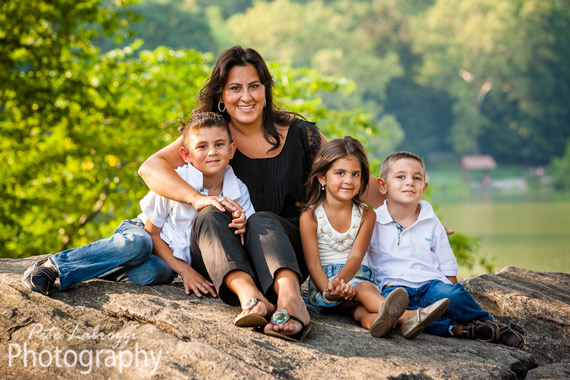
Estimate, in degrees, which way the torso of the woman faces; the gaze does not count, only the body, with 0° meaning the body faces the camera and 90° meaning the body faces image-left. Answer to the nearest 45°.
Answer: approximately 0°

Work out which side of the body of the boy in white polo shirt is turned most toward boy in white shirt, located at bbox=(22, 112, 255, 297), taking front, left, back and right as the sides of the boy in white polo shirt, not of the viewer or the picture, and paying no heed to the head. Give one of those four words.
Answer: right

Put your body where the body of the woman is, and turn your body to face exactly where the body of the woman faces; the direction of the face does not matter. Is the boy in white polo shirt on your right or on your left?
on your left

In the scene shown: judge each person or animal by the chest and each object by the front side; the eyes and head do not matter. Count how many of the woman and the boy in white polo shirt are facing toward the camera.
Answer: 2

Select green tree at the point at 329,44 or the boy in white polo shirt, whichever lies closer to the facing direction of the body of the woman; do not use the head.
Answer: the boy in white polo shirt

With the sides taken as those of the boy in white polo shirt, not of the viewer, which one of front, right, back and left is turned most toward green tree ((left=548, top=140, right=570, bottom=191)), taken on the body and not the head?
back

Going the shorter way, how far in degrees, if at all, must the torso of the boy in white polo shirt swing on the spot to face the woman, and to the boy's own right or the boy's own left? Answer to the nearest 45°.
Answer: approximately 90° to the boy's own right

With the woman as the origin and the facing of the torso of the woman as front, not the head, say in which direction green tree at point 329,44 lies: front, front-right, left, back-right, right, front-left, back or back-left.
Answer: back

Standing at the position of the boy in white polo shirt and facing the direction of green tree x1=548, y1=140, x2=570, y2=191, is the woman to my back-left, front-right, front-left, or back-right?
back-left

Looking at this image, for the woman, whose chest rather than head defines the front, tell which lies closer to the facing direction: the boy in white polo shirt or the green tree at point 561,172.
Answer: the boy in white polo shirt
